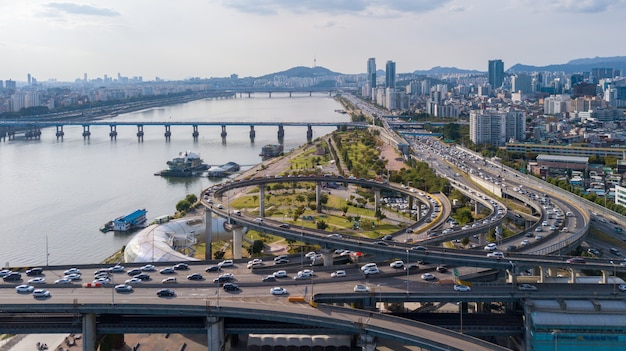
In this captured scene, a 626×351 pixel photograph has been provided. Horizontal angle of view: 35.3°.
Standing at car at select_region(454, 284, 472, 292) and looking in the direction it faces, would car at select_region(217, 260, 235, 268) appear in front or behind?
behind

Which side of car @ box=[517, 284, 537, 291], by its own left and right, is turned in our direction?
right

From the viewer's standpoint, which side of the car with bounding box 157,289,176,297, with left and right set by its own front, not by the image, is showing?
right

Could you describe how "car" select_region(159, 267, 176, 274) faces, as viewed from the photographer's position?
facing to the left of the viewer

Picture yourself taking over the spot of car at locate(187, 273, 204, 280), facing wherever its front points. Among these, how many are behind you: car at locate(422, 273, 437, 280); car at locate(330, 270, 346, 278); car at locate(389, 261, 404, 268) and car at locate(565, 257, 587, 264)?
4

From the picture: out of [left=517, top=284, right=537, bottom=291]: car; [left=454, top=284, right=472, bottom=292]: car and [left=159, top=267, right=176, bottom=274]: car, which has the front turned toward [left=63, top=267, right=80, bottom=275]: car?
[left=159, top=267, right=176, bottom=274]: car

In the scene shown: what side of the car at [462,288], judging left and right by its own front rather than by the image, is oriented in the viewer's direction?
right

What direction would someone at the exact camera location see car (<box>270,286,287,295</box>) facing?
facing to the right of the viewer

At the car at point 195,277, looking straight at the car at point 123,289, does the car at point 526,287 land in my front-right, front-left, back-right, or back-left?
back-left

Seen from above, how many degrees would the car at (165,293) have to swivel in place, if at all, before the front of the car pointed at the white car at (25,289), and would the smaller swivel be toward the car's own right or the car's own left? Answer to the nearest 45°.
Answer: approximately 180°

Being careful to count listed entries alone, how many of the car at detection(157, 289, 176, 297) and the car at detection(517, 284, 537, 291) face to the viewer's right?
2

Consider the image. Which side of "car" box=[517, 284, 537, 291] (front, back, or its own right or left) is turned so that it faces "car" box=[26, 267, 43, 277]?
back

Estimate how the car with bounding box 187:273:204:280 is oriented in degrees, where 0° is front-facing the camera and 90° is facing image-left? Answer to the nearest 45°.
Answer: approximately 90°
